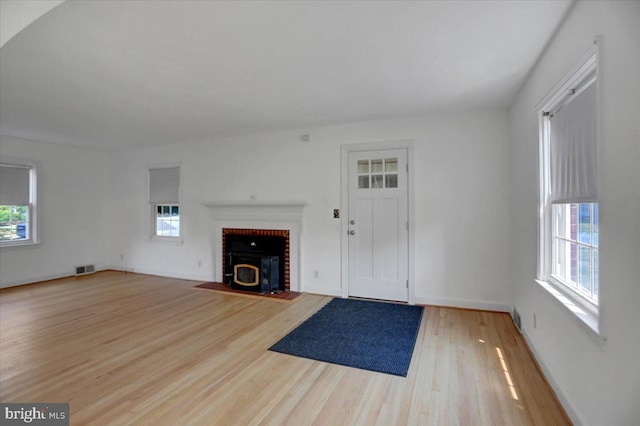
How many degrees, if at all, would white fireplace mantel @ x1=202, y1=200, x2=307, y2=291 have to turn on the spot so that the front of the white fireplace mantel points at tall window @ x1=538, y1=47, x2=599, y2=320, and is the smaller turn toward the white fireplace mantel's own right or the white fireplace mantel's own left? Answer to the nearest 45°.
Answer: approximately 90° to the white fireplace mantel's own left

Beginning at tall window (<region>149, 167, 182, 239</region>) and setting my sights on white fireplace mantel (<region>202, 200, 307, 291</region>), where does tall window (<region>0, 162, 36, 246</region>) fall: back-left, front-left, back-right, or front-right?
back-right

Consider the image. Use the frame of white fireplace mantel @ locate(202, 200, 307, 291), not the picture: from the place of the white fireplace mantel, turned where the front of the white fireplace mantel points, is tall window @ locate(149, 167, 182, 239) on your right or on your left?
on your right

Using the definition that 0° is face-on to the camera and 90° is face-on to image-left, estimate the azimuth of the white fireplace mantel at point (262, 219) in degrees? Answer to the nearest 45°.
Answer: approximately 45°

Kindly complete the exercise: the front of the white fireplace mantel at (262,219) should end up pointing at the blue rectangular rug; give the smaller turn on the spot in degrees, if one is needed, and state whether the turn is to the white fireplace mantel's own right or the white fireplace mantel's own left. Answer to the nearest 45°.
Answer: approximately 90° to the white fireplace mantel's own left

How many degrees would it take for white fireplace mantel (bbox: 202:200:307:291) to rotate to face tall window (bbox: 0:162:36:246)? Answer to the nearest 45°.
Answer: approximately 45° to its right

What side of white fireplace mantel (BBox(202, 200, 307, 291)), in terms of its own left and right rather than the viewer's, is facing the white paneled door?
left
